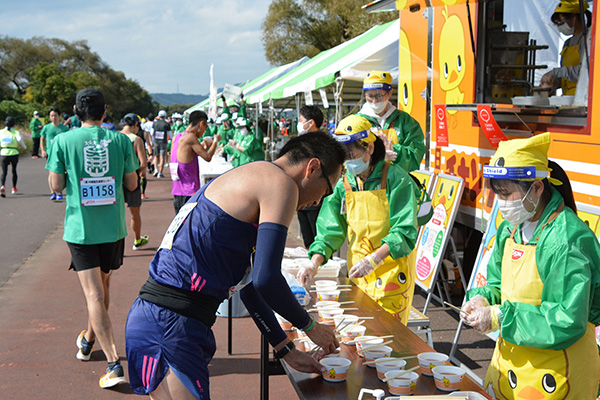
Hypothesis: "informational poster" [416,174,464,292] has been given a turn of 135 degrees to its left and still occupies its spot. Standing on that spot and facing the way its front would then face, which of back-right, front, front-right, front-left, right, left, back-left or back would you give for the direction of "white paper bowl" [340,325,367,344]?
right

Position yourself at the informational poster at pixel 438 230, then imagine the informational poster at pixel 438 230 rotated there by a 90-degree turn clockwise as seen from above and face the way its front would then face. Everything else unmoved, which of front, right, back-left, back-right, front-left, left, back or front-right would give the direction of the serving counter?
back-left

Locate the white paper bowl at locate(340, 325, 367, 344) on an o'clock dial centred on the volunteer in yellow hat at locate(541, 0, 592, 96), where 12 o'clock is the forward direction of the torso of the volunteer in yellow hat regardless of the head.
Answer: The white paper bowl is roughly at 11 o'clock from the volunteer in yellow hat.

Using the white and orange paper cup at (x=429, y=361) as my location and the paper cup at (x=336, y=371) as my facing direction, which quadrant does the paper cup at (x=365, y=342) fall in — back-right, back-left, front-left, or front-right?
front-right

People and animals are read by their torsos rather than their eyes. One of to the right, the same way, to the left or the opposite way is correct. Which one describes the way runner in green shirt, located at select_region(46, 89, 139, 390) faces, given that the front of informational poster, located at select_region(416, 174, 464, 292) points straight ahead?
to the right

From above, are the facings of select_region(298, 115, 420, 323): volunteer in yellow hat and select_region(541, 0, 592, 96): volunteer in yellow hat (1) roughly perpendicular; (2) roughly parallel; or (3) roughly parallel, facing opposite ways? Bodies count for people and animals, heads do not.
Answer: roughly parallel

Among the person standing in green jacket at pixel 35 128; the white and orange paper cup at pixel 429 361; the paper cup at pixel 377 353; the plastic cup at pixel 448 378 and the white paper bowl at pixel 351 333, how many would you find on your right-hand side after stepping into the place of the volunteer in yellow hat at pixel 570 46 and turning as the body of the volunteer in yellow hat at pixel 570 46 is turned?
1

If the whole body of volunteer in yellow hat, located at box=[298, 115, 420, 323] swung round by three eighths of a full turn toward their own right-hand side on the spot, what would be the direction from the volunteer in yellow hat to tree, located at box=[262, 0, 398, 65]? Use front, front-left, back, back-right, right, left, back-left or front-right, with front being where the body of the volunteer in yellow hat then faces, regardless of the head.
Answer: front

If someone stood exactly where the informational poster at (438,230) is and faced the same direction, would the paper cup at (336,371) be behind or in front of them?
in front

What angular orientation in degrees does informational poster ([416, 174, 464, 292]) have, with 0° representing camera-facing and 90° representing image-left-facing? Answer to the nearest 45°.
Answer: approximately 45°

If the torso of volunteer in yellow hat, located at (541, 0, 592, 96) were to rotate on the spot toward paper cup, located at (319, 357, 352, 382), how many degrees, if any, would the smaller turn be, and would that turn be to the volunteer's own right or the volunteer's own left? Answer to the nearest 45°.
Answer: approximately 45° to the volunteer's own left

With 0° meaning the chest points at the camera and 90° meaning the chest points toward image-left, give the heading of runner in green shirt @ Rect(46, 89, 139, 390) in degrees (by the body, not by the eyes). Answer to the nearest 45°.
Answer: approximately 180°

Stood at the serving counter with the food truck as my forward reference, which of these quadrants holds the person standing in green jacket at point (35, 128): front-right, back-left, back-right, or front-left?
front-left

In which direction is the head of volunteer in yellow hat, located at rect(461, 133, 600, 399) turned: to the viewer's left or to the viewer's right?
to the viewer's left

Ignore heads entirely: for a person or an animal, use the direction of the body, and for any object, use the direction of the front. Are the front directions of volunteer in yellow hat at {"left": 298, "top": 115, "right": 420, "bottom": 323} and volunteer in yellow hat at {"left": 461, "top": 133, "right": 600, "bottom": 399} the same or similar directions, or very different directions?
same or similar directions

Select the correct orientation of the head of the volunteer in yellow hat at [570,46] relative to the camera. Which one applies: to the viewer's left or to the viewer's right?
to the viewer's left

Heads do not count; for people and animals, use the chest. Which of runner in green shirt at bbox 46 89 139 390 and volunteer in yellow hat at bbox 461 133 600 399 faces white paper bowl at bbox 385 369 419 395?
the volunteer in yellow hat

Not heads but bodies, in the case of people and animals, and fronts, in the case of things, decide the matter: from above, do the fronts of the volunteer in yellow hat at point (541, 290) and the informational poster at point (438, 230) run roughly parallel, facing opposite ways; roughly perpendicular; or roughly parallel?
roughly parallel

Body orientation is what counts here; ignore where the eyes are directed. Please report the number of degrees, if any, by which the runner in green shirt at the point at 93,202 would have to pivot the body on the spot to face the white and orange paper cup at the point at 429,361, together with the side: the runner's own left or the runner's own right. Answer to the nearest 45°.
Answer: approximately 135° to the runner's own right

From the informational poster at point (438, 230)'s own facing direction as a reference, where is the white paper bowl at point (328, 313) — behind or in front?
in front
